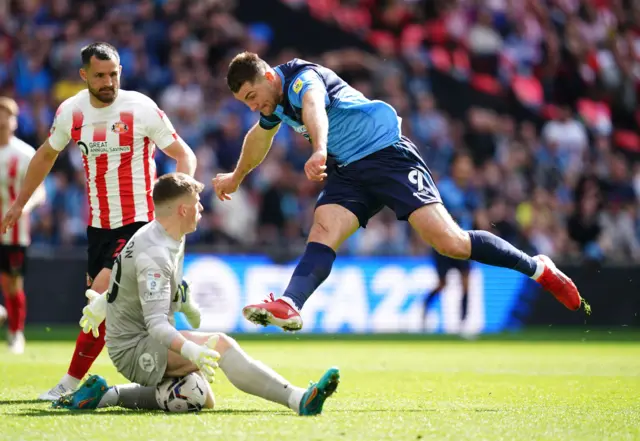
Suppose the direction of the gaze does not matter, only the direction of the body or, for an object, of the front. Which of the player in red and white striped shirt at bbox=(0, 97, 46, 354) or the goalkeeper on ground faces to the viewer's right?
the goalkeeper on ground

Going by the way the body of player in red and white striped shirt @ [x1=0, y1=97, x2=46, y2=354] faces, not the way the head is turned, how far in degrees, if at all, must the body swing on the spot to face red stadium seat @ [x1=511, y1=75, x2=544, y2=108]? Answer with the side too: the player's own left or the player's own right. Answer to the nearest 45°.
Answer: approximately 135° to the player's own left

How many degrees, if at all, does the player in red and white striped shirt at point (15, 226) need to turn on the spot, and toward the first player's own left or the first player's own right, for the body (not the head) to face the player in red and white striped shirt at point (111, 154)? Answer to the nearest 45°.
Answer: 0° — they already face them

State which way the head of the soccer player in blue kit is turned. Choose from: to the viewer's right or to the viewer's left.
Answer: to the viewer's left

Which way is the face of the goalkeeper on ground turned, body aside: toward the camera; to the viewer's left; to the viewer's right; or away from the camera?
to the viewer's right

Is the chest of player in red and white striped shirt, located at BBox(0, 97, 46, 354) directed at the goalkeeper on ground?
yes

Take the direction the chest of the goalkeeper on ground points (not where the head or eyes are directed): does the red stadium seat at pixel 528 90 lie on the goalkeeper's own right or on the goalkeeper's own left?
on the goalkeeper's own left

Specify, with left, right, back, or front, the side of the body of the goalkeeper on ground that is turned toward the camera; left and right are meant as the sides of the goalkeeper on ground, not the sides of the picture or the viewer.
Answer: right

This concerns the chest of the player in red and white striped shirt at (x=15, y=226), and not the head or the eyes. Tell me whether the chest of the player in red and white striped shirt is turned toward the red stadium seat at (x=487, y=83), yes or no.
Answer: no

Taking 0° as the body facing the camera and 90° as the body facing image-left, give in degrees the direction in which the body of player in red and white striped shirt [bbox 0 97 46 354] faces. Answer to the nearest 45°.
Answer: approximately 0°

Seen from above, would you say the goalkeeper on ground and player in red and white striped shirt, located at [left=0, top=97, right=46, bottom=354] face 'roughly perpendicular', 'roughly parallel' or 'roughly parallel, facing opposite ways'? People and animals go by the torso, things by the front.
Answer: roughly perpendicular
